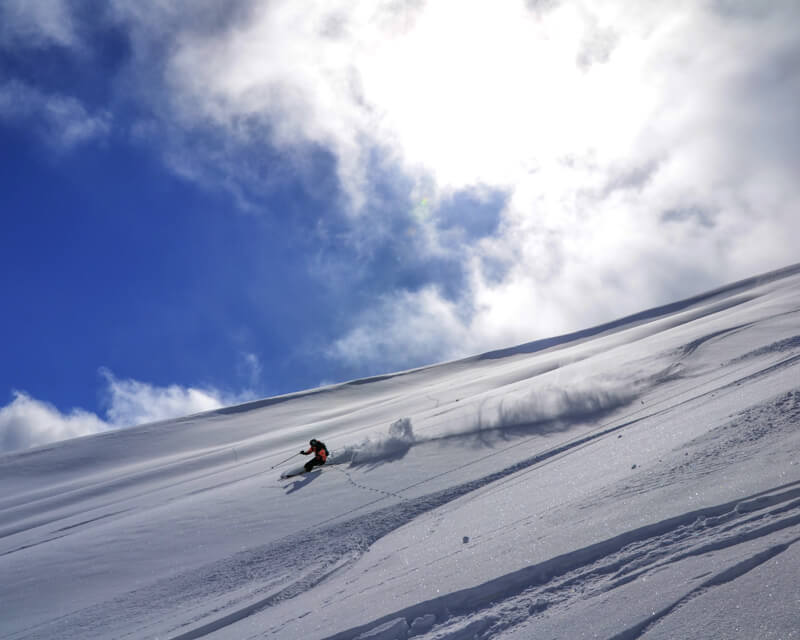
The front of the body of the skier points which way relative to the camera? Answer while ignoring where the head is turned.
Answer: to the viewer's left
